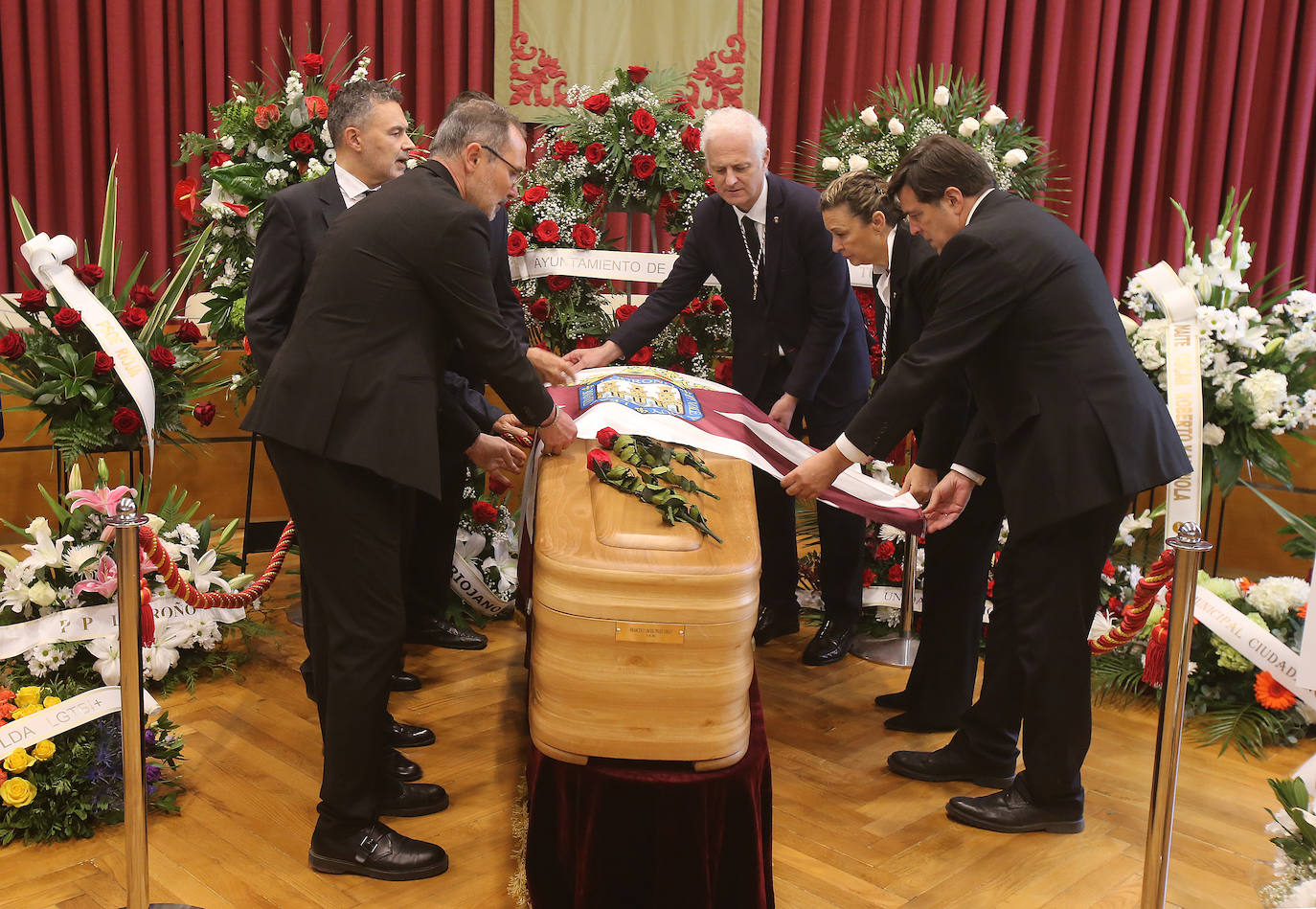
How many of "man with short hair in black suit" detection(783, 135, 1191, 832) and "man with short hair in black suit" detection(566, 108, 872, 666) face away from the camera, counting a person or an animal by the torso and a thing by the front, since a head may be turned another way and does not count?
0

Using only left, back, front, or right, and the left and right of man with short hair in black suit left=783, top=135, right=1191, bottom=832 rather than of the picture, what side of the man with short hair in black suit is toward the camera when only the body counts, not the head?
left

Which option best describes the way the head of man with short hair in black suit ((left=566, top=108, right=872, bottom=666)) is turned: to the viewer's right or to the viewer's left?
to the viewer's left

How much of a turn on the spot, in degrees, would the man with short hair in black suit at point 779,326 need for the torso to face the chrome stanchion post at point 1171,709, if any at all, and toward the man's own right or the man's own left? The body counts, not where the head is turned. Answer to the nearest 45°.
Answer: approximately 45° to the man's own left

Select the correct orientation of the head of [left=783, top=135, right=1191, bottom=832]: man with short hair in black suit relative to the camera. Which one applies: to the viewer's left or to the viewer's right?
to the viewer's left

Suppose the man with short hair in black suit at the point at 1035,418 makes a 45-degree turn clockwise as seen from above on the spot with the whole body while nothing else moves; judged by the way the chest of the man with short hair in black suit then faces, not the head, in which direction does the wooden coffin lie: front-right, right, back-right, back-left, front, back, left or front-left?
left
